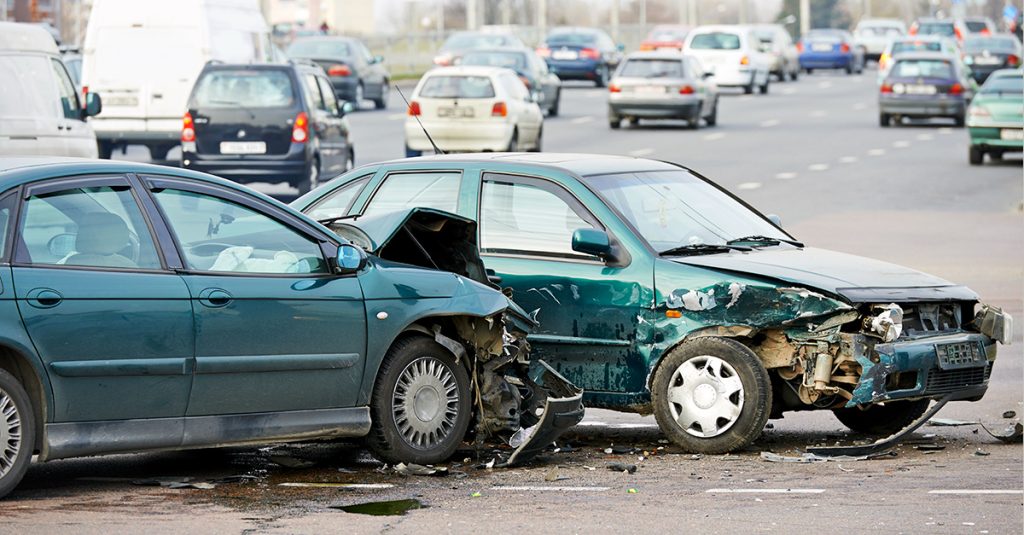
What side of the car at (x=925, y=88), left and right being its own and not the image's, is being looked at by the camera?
back

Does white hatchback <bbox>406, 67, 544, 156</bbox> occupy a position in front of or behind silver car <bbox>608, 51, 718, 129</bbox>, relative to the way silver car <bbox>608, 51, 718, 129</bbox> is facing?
behind

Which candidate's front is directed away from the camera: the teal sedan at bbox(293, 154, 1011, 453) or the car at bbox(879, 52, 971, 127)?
the car

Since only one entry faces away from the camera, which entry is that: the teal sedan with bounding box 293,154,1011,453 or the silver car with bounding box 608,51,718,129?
the silver car

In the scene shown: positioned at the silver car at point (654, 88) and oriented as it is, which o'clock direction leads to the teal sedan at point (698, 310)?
The teal sedan is roughly at 6 o'clock from the silver car.

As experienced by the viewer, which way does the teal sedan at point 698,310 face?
facing the viewer and to the right of the viewer

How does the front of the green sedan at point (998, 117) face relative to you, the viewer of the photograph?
facing away from the viewer

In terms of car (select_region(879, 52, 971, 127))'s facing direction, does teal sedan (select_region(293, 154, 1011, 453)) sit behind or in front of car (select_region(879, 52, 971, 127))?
behind

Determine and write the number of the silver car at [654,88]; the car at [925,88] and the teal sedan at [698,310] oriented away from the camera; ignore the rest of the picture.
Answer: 2

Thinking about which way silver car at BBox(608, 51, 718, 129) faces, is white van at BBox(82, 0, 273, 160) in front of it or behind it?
behind

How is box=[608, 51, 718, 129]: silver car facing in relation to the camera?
away from the camera

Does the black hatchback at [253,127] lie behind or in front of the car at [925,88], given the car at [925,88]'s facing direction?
behind
